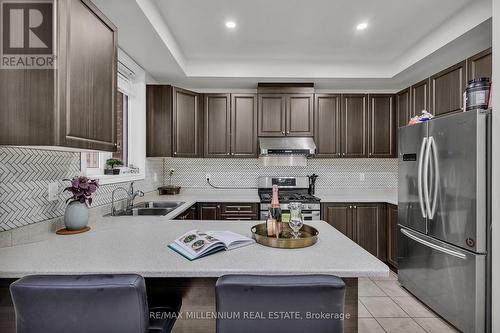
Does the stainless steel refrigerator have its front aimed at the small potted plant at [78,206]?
yes

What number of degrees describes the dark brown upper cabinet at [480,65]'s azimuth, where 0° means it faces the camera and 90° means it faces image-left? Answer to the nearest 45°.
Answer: approximately 45°

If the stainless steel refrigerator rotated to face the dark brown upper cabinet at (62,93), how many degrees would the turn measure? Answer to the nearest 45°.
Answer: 0° — it already faces it

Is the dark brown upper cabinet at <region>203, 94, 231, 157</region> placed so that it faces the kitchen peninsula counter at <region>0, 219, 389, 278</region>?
yes

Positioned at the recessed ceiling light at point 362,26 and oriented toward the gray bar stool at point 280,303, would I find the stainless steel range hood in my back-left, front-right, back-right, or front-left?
back-right

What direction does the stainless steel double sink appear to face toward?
to the viewer's right

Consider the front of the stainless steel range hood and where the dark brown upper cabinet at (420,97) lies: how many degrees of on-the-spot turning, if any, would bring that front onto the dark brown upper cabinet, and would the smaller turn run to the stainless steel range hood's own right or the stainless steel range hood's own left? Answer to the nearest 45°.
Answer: approximately 90° to the stainless steel range hood's own left

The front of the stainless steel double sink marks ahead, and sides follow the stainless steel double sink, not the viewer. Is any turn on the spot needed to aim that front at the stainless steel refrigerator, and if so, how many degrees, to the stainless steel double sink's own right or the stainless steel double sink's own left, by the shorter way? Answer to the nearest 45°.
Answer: approximately 45° to the stainless steel double sink's own right

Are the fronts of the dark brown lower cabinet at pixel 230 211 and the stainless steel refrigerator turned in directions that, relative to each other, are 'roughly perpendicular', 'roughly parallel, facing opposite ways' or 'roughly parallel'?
roughly perpendicular

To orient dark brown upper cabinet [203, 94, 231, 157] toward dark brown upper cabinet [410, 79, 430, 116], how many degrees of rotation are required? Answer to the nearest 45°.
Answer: approximately 90° to its left

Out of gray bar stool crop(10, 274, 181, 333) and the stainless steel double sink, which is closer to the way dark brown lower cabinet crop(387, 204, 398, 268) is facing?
the stainless steel double sink

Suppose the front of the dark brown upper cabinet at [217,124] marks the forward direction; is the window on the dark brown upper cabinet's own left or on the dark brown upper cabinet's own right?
on the dark brown upper cabinet's own right

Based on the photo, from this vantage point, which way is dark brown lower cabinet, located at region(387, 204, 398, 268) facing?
to the viewer's left

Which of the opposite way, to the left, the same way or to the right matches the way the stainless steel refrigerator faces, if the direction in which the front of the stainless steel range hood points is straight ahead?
to the right
